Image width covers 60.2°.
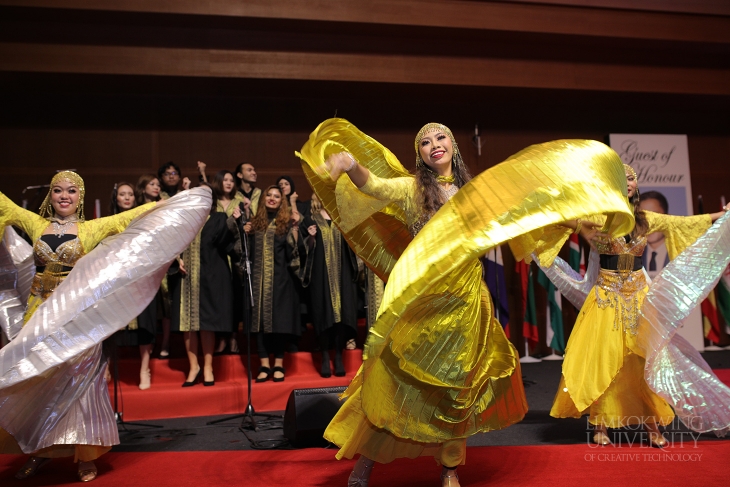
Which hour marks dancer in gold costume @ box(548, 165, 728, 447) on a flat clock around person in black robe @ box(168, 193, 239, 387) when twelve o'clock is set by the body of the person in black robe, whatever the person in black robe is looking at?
The dancer in gold costume is roughly at 9 o'clock from the person in black robe.

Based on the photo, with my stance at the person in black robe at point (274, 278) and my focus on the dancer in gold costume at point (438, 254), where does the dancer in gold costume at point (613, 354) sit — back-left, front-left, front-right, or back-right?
front-left

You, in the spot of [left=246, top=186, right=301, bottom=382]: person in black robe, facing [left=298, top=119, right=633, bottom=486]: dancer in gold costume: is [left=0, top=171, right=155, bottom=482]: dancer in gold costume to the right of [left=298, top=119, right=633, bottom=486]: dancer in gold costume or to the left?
right

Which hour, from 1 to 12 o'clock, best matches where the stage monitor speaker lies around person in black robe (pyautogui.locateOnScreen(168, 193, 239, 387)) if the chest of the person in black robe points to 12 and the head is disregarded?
The stage monitor speaker is roughly at 10 o'clock from the person in black robe.

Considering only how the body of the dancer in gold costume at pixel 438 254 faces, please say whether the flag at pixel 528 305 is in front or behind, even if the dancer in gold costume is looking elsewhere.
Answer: behind

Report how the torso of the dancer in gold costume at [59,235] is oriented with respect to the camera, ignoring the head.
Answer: toward the camera

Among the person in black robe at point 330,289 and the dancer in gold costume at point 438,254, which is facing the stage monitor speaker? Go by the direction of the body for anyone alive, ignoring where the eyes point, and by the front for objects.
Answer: the person in black robe

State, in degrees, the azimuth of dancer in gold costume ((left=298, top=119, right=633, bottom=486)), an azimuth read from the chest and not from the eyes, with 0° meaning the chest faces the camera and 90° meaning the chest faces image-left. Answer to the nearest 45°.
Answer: approximately 0°

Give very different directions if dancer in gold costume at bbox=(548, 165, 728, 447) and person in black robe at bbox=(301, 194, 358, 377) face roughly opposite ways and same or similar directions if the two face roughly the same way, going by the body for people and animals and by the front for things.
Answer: same or similar directions

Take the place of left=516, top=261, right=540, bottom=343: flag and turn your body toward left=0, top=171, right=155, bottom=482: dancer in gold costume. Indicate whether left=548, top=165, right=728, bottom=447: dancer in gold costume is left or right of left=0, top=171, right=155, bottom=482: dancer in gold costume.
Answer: left

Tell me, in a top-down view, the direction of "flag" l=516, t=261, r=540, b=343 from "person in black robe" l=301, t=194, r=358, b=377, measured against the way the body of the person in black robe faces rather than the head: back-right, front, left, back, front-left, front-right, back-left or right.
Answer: back-left

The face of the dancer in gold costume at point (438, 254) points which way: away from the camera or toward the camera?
toward the camera

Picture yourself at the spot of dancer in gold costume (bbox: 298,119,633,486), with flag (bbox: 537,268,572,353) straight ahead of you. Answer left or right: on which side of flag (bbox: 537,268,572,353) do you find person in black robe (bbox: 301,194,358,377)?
left

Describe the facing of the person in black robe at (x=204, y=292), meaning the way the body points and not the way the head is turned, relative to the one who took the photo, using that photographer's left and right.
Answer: facing the viewer and to the left of the viewer

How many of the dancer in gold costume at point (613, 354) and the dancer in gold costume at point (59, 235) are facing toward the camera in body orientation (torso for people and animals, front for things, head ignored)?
2
